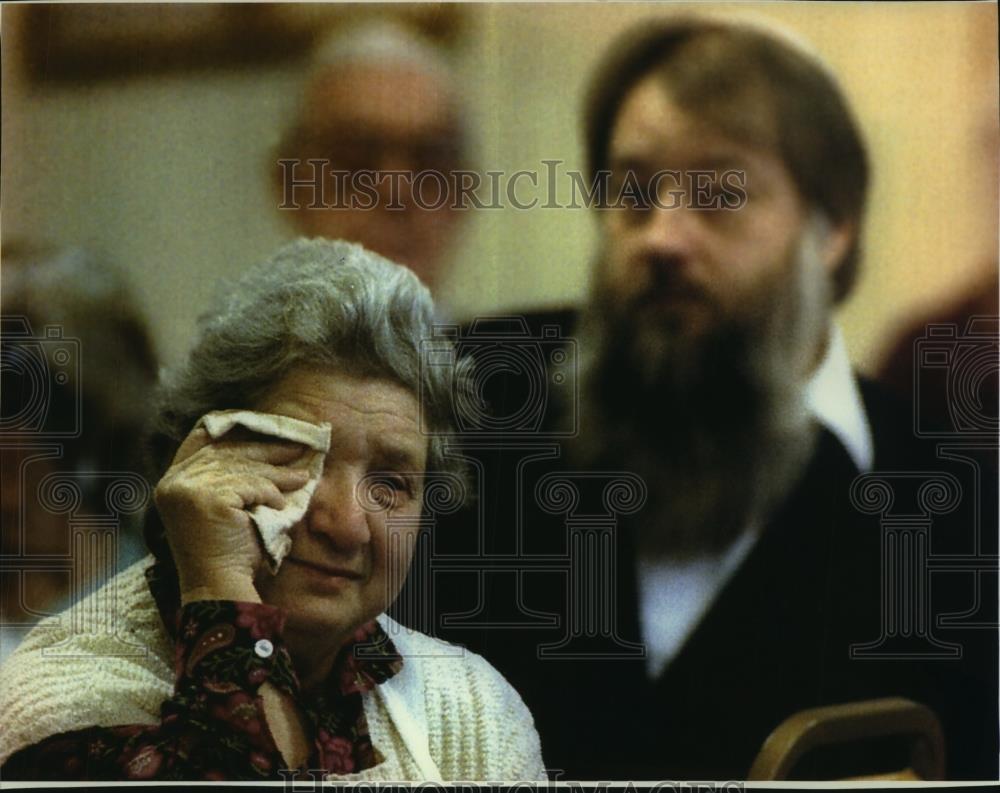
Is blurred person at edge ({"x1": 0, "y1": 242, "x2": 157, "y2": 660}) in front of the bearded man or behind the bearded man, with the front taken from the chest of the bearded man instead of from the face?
in front

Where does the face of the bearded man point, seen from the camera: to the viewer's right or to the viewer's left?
to the viewer's left

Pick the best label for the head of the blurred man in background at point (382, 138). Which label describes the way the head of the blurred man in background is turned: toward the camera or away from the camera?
toward the camera

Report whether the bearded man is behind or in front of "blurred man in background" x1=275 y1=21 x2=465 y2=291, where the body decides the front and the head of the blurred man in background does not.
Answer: in front

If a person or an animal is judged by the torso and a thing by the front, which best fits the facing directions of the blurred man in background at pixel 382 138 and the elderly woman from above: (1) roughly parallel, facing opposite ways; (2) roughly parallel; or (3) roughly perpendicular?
roughly parallel

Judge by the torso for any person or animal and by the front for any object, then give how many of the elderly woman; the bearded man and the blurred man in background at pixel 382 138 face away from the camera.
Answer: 0

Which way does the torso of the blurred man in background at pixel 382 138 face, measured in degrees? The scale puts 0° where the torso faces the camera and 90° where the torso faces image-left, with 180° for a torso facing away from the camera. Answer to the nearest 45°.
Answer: approximately 315°

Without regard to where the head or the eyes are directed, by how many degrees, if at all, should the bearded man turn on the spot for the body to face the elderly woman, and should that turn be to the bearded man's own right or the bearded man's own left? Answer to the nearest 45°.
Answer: approximately 45° to the bearded man's own right

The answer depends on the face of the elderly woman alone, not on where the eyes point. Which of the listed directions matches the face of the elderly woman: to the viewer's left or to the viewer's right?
to the viewer's right

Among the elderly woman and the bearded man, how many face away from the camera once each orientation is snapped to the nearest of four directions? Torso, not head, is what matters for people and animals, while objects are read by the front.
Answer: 0
